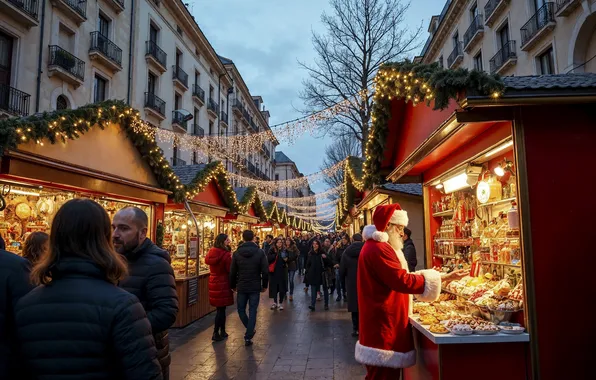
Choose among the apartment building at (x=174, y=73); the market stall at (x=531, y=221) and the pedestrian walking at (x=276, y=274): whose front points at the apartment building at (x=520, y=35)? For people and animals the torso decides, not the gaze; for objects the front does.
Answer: the apartment building at (x=174, y=73)

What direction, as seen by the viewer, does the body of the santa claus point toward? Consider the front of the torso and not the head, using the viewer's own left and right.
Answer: facing to the right of the viewer

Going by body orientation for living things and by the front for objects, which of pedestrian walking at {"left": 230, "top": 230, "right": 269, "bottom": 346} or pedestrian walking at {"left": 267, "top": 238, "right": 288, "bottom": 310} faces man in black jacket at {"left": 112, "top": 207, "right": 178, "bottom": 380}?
pedestrian walking at {"left": 267, "top": 238, "right": 288, "bottom": 310}

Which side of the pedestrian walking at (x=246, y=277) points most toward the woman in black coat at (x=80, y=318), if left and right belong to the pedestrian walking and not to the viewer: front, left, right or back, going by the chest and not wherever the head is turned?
back

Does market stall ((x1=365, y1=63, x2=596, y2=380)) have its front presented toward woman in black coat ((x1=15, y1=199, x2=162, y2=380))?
yes

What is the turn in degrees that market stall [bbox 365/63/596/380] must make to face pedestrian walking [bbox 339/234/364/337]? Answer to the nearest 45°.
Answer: approximately 90° to its right

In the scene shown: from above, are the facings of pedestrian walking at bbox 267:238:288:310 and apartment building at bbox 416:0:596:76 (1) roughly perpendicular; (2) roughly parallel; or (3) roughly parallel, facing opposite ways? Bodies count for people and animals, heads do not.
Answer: roughly perpendicular

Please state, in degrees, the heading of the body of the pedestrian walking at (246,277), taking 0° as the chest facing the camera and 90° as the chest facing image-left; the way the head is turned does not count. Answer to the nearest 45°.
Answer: approximately 180°

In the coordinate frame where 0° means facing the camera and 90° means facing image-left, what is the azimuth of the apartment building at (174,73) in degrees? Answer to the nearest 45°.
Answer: approximately 315°

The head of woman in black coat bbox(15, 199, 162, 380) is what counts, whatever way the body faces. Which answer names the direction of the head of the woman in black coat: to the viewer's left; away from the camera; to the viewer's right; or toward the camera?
away from the camera
